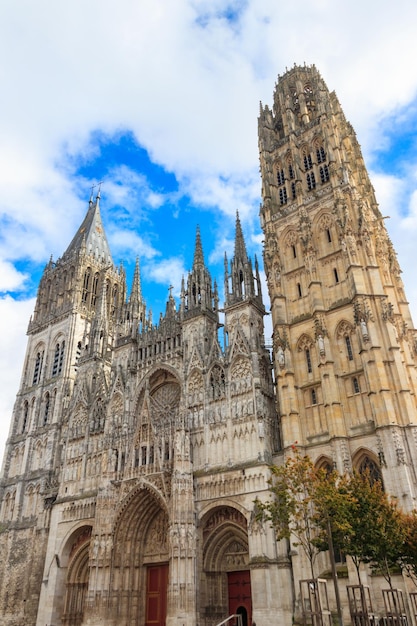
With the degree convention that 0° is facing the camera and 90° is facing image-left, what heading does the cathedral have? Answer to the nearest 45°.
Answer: approximately 45°

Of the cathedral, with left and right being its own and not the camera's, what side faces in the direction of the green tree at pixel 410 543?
left

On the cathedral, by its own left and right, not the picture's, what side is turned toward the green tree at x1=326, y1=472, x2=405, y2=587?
left

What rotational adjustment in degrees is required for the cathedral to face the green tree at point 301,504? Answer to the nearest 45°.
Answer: approximately 45° to its left
